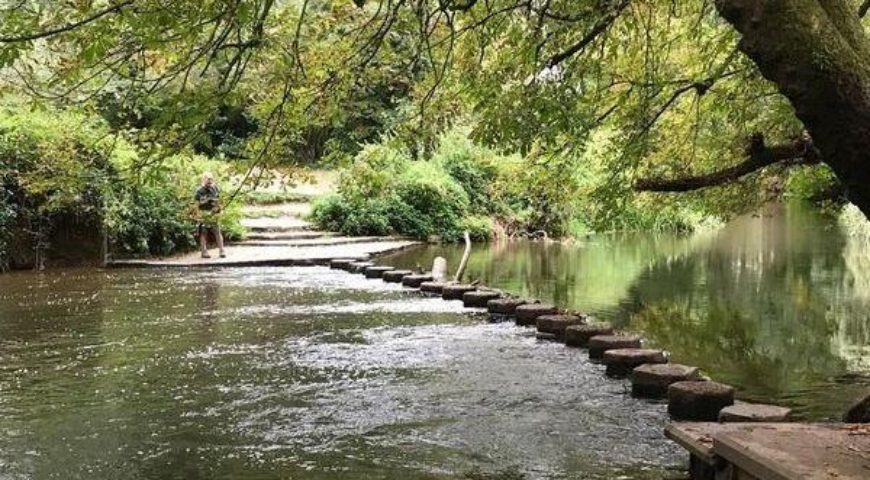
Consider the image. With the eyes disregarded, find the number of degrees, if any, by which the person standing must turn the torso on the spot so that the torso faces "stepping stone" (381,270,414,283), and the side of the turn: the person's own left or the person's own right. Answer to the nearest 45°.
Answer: approximately 45° to the person's own left

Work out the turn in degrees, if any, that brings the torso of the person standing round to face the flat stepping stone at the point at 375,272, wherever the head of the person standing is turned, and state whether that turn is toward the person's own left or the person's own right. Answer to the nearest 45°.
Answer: approximately 45° to the person's own left

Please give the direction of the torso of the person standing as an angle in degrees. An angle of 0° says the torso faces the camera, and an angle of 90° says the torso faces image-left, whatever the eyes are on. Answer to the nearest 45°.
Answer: approximately 0°

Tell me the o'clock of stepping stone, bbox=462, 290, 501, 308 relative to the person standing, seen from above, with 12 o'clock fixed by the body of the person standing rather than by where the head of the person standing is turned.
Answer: The stepping stone is roughly at 11 o'clock from the person standing.

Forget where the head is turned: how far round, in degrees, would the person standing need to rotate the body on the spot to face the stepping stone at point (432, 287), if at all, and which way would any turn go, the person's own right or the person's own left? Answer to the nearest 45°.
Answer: approximately 45° to the person's own left

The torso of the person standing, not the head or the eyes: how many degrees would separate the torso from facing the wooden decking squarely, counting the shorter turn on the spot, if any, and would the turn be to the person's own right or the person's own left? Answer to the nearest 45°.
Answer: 0° — they already face it

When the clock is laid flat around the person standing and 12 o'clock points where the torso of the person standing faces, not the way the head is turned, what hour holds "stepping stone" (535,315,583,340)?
The stepping stone is roughly at 11 o'clock from the person standing.
